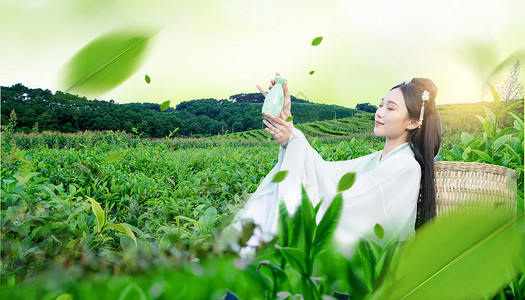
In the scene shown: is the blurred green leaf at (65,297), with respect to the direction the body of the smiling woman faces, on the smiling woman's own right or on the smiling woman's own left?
on the smiling woman's own left

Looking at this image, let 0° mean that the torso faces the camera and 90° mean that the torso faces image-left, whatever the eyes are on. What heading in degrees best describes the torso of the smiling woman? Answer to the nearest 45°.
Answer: approximately 90°

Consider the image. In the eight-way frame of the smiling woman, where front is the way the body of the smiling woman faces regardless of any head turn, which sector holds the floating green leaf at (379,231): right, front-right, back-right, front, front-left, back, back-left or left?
left
